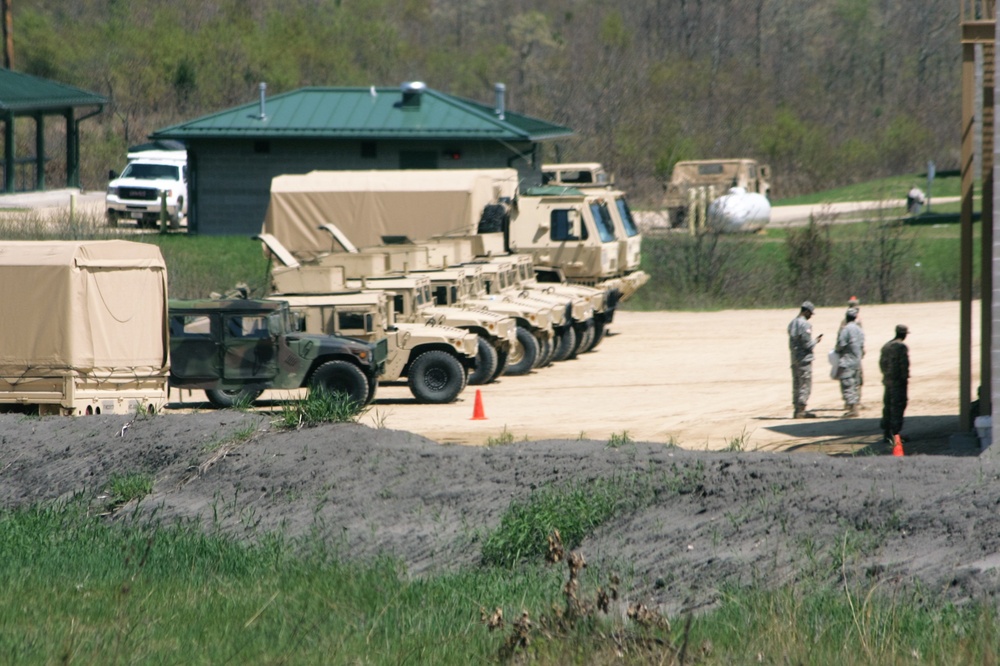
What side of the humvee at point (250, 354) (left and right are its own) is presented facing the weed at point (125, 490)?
right

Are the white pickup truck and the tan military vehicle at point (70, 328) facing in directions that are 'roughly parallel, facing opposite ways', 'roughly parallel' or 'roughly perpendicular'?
roughly perpendicular

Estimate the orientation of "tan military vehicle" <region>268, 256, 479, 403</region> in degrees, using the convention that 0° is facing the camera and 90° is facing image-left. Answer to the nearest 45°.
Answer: approximately 270°

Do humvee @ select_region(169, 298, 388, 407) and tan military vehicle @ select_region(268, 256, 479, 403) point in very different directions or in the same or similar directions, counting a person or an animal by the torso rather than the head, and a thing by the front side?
same or similar directions

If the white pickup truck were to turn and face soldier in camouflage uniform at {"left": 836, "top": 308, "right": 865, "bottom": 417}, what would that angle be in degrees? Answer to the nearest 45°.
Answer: approximately 45° to its left

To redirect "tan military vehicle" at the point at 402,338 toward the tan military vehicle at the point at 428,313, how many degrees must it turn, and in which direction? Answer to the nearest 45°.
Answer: approximately 90° to its left

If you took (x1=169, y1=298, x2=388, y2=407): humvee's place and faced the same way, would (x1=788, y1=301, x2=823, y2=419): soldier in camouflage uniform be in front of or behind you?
in front

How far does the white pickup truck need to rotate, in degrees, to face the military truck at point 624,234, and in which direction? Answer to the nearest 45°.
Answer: approximately 90° to its left

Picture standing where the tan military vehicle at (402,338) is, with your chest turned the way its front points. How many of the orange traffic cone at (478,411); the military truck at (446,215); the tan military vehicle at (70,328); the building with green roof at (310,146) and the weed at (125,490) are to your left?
2

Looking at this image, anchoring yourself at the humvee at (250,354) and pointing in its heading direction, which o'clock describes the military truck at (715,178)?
The military truck is roughly at 10 o'clock from the humvee.

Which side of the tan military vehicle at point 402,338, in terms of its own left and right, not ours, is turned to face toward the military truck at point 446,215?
left

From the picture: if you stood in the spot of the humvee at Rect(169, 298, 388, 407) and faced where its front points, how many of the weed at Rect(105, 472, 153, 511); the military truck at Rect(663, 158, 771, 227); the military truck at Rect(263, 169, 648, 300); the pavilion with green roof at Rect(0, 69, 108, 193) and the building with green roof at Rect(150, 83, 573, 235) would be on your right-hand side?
1

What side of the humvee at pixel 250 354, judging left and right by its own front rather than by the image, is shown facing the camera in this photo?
right

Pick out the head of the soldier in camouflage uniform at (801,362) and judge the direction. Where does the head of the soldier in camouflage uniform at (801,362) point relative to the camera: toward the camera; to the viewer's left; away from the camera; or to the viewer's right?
to the viewer's right

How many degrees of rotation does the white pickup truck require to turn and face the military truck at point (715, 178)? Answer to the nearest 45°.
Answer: approximately 135° to its left

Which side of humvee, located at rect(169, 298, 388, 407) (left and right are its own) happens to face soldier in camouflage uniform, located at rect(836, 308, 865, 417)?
front
